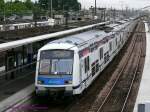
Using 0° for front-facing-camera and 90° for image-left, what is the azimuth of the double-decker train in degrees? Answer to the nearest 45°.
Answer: approximately 45°
